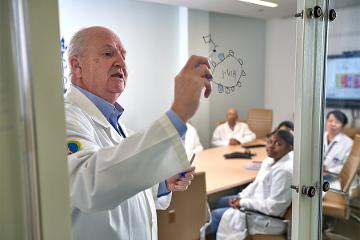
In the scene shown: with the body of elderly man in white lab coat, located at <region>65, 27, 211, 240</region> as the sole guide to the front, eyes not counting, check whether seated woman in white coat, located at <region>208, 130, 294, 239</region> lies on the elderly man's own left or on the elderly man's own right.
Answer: on the elderly man's own left

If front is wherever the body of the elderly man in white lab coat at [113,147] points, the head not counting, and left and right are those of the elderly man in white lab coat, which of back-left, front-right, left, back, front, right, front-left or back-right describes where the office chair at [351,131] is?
left

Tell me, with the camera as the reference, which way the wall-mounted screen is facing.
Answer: facing the viewer and to the left of the viewer

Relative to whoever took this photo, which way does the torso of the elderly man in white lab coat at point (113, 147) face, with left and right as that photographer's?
facing the viewer and to the right of the viewer

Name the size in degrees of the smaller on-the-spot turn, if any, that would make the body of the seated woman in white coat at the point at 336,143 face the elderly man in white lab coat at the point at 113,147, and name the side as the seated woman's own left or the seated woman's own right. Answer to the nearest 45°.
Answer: approximately 45° to the seated woman's own left

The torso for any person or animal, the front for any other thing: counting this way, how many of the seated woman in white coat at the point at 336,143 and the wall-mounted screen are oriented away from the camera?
0

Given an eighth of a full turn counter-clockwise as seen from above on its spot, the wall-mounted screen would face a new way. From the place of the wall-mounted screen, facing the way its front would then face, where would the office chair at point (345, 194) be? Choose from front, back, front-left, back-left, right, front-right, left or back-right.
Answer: front

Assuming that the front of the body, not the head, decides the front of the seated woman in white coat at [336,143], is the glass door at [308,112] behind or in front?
in front

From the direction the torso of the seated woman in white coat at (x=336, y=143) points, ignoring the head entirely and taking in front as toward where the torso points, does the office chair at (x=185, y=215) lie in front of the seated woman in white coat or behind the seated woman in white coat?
in front

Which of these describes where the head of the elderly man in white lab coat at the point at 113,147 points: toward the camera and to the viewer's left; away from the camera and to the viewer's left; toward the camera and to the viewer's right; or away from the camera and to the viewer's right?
toward the camera and to the viewer's right

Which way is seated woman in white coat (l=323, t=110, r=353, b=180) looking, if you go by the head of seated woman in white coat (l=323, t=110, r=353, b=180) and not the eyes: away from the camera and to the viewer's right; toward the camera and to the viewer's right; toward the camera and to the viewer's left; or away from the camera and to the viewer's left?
toward the camera and to the viewer's left

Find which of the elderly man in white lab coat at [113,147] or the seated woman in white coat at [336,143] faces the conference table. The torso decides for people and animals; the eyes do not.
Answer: the seated woman in white coat

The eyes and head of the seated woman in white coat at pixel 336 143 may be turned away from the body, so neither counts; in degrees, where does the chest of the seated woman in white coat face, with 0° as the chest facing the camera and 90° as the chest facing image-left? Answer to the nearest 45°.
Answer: approximately 45°
